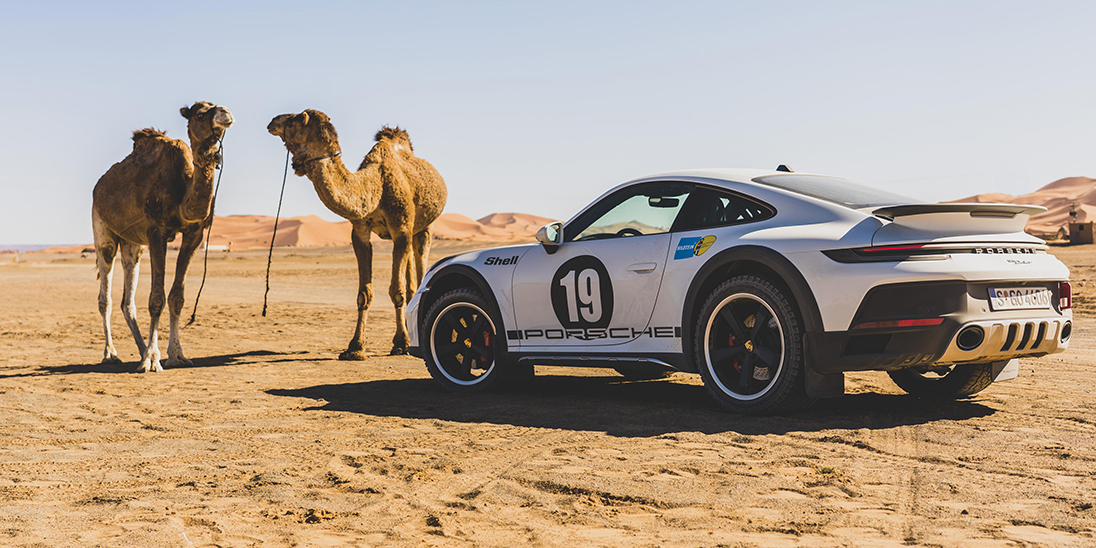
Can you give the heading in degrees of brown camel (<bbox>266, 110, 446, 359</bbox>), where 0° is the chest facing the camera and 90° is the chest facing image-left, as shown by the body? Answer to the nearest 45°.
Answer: approximately 45°

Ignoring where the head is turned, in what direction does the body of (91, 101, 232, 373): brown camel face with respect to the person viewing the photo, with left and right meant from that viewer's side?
facing the viewer and to the right of the viewer

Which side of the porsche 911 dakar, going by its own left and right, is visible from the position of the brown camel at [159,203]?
front

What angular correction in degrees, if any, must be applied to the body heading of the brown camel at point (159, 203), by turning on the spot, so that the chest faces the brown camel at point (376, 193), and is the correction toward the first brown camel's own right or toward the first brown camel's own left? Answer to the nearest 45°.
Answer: approximately 45° to the first brown camel's own left

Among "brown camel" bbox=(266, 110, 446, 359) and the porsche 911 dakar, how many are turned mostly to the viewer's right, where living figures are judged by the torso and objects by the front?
0

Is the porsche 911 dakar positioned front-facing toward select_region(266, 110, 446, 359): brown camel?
yes

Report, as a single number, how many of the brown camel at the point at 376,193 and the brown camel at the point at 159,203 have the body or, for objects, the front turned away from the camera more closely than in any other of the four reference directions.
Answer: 0

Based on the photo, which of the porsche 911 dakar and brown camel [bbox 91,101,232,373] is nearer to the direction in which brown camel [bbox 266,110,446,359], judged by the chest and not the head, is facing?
the brown camel

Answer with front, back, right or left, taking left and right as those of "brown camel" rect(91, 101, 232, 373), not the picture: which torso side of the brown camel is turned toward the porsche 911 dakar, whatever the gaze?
front
